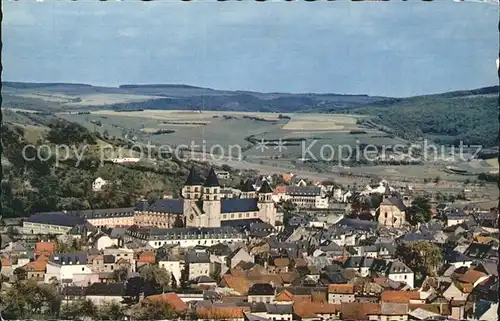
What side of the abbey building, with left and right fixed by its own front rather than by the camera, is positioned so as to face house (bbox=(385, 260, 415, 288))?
left

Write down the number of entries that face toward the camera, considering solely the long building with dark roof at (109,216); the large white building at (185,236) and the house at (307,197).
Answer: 3

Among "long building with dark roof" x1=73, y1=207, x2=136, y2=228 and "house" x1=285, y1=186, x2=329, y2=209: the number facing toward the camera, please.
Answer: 2

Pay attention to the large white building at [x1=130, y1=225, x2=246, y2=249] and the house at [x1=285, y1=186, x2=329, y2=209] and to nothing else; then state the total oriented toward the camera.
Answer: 2

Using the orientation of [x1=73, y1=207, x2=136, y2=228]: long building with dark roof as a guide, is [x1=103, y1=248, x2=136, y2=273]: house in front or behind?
in front

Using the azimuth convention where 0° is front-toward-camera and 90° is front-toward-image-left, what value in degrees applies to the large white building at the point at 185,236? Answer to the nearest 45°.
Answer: approximately 0°

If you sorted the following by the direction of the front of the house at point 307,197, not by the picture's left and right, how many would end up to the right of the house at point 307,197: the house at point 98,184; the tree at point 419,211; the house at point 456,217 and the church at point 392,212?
1

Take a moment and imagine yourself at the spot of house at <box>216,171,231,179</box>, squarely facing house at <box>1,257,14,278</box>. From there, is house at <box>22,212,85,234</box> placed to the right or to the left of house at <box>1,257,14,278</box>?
right

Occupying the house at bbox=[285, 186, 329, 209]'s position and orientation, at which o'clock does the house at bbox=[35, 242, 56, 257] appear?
the house at bbox=[35, 242, 56, 257] is roughly at 1 o'clock from the house at bbox=[285, 186, 329, 209].

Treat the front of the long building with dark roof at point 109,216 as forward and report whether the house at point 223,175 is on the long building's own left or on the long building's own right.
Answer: on the long building's own left

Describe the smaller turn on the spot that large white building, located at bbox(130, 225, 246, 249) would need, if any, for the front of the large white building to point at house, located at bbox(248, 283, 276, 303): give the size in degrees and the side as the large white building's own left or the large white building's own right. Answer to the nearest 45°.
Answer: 0° — it already faces it

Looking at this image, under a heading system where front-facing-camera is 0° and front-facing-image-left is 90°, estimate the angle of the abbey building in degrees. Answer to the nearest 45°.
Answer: approximately 45°

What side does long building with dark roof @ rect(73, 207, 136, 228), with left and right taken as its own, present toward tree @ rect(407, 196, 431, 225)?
left

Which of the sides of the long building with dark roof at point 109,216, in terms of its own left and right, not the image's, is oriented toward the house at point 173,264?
front
